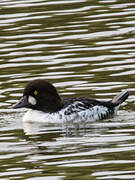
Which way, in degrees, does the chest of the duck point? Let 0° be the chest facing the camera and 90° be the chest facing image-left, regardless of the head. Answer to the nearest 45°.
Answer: approximately 90°
